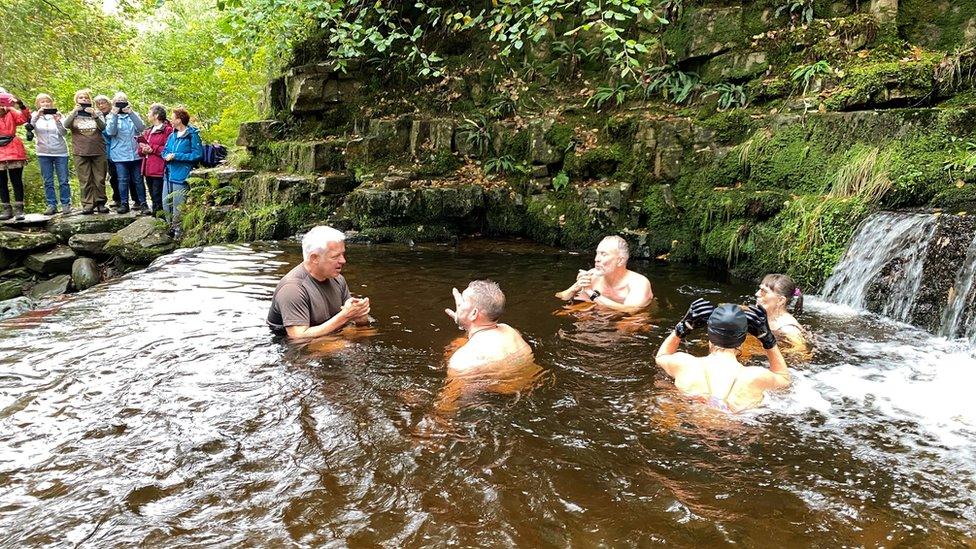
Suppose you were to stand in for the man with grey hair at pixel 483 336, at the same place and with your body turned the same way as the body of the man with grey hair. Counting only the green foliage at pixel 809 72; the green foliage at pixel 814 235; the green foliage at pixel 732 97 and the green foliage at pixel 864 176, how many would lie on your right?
4

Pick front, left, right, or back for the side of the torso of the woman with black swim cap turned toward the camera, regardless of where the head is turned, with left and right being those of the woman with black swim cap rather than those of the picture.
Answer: back

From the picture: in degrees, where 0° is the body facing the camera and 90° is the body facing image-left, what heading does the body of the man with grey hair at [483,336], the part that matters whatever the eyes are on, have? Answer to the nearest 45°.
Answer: approximately 135°

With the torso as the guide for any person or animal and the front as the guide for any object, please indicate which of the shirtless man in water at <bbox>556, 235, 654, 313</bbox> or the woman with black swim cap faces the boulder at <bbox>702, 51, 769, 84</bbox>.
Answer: the woman with black swim cap

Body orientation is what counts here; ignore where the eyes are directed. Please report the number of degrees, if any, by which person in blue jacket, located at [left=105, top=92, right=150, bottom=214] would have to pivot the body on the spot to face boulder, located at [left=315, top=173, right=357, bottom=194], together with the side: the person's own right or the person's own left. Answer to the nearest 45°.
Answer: approximately 45° to the person's own left

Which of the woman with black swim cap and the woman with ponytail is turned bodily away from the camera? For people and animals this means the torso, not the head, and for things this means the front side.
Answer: the woman with black swim cap

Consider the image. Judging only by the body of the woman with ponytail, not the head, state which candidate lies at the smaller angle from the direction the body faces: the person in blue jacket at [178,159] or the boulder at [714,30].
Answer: the person in blue jacket

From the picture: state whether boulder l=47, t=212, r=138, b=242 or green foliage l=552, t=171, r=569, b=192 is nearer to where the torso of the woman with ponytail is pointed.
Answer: the boulder
